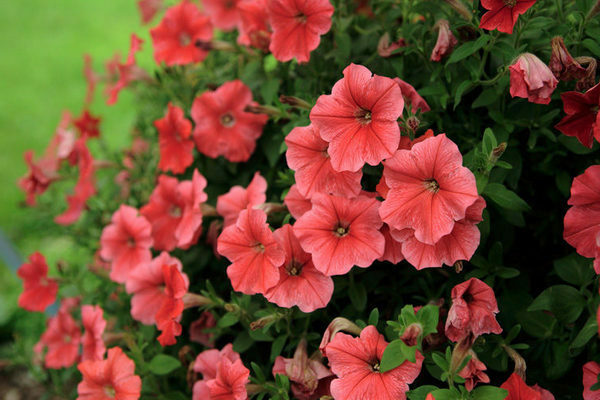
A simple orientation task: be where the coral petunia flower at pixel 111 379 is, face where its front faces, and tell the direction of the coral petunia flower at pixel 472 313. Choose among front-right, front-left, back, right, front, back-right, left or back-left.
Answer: front-left

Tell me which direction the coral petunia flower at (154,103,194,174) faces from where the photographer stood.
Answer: facing the viewer and to the left of the viewer

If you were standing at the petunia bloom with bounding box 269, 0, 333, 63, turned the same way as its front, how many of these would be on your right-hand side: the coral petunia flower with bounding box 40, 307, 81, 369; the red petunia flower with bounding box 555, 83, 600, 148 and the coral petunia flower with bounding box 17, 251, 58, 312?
2

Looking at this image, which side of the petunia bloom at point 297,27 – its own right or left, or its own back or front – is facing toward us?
front

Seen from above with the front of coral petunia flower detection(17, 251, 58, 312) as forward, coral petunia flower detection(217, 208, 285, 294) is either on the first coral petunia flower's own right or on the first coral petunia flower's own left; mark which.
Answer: on the first coral petunia flower's own left

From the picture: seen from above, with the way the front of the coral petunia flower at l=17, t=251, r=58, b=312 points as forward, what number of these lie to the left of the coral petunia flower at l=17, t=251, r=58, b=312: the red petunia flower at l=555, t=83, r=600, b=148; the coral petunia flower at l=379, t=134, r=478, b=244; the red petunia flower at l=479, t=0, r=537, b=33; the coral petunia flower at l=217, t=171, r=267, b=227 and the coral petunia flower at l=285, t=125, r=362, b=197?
5

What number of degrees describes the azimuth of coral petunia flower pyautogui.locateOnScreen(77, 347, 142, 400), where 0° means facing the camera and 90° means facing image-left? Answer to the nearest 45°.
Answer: approximately 0°

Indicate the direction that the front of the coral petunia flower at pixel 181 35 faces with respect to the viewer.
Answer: facing the viewer
